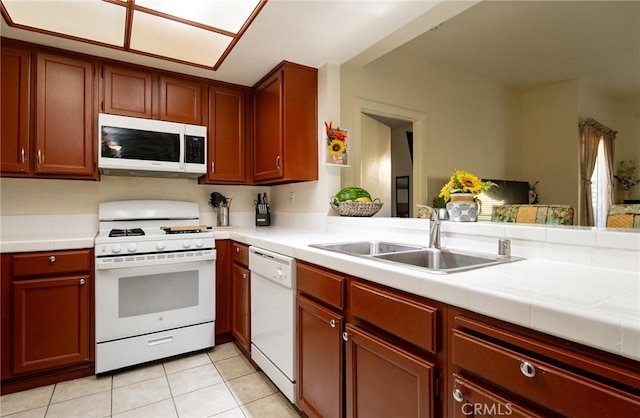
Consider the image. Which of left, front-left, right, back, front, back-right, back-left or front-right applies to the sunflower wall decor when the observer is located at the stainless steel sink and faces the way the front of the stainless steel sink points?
right

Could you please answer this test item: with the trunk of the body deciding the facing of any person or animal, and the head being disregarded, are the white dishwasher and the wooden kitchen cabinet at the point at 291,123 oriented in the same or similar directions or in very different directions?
same or similar directions

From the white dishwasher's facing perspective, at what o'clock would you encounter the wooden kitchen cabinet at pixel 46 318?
The wooden kitchen cabinet is roughly at 2 o'clock from the white dishwasher.

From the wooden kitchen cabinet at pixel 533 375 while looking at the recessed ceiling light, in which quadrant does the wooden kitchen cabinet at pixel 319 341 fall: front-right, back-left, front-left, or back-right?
front-right

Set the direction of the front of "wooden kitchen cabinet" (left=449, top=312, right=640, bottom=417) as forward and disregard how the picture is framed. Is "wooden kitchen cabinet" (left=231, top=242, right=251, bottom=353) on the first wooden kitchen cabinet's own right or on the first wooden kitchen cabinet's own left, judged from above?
on the first wooden kitchen cabinet's own right

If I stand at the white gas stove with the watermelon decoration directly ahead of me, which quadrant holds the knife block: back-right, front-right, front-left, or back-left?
front-left

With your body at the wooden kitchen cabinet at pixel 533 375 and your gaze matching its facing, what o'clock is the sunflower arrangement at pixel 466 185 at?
The sunflower arrangement is roughly at 4 o'clock from the wooden kitchen cabinet.

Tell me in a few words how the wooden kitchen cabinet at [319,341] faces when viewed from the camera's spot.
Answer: facing the viewer and to the left of the viewer

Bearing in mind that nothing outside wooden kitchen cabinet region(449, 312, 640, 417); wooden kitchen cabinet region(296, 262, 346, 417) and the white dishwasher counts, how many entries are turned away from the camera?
0

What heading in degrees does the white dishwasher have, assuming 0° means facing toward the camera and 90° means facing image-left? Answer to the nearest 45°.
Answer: approximately 45°

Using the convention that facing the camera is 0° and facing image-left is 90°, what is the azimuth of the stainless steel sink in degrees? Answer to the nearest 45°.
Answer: approximately 45°

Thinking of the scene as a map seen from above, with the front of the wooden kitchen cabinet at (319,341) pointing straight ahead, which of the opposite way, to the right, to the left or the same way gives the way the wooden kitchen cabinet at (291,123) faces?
the same way

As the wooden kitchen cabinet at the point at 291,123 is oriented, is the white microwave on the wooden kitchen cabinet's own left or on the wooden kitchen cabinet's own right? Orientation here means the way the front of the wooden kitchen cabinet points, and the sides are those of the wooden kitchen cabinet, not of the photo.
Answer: on the wooden kitchen cabinet's own right
